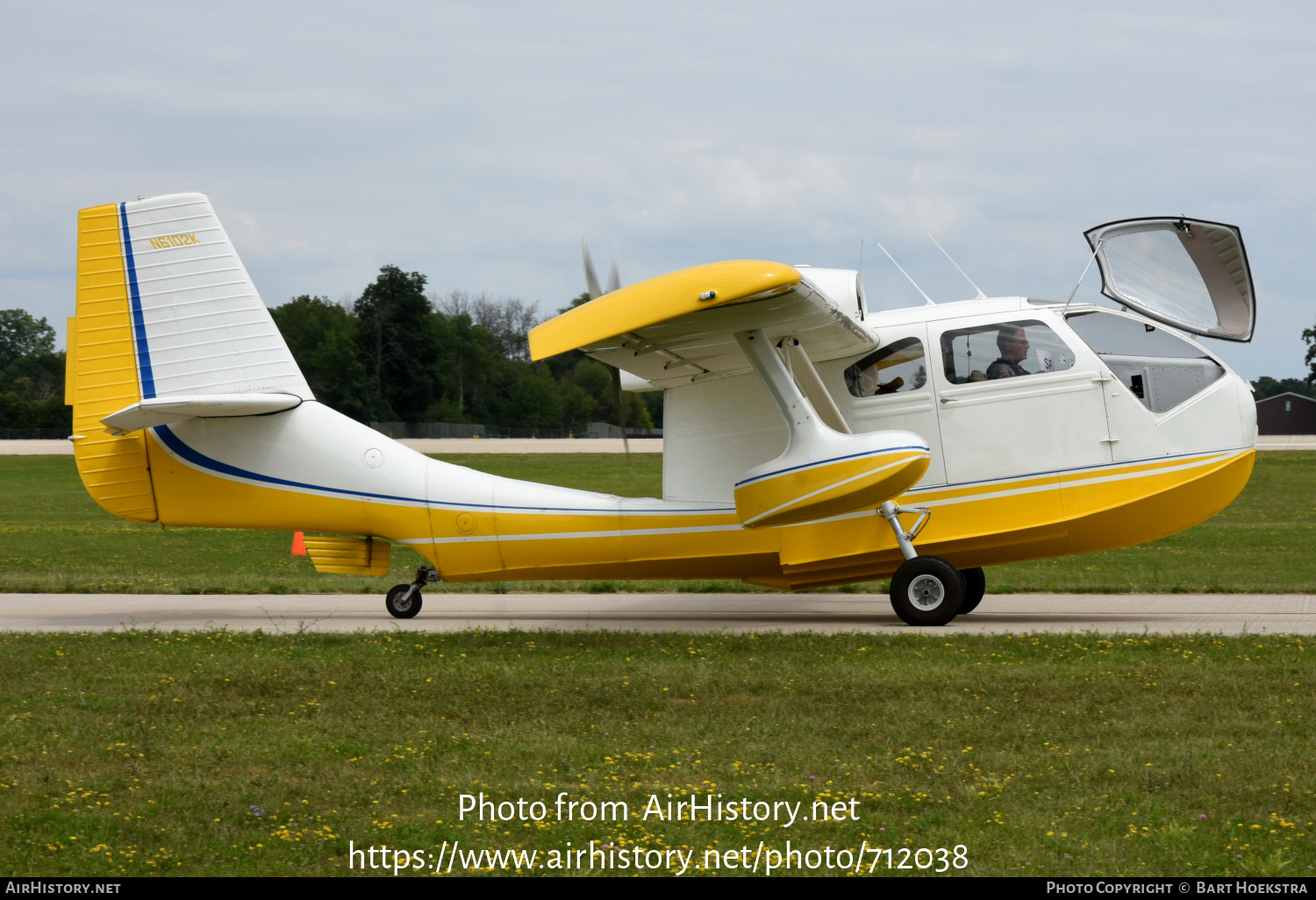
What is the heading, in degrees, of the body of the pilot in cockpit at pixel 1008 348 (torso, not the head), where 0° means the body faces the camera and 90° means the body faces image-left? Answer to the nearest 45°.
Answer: approximately 270°

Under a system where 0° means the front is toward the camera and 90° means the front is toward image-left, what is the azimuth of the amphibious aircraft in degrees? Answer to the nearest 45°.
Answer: approximately 270°

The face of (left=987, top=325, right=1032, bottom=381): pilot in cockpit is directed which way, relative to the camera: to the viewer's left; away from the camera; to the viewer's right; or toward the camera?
to the viewer's right
